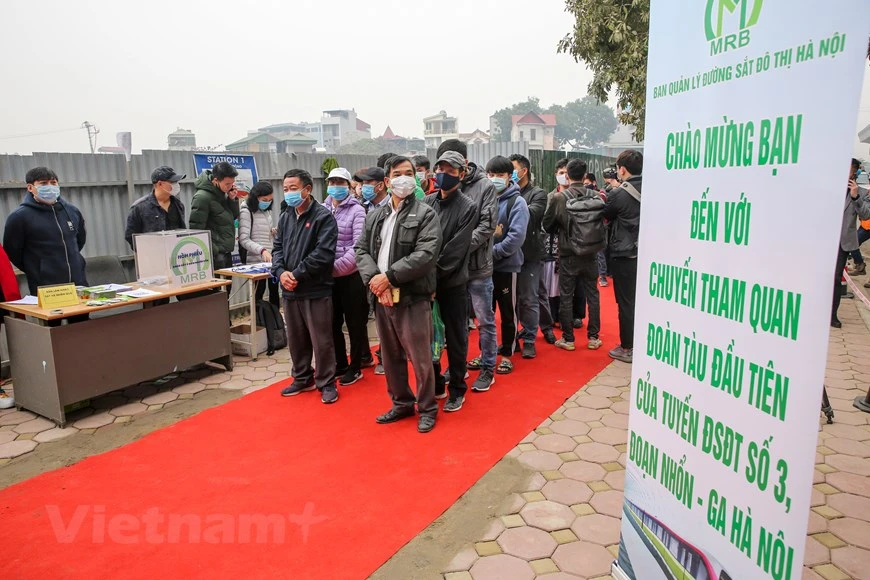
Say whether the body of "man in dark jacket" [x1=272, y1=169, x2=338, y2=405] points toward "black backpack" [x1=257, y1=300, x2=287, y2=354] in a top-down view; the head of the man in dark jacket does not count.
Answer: no

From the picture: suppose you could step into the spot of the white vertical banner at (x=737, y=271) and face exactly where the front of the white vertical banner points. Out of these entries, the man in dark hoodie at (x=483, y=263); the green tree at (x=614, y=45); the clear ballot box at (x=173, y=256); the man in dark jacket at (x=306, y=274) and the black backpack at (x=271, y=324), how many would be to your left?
0

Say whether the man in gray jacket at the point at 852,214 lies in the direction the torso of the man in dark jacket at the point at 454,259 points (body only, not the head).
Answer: no

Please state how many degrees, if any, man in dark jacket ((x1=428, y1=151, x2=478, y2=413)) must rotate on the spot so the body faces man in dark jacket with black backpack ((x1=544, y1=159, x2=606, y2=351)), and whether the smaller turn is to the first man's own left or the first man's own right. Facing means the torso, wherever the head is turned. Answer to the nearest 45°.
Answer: approximately 180°

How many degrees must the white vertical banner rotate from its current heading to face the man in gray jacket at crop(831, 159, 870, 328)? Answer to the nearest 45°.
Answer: approximately 135° to its right

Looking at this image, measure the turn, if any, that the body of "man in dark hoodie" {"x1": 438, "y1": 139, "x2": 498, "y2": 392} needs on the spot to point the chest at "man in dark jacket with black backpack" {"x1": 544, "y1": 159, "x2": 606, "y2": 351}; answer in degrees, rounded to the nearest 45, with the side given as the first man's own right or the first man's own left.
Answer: approximately 180°

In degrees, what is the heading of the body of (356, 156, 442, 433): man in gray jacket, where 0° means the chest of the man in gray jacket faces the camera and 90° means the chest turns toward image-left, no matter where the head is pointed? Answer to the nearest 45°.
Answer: approximately 45°

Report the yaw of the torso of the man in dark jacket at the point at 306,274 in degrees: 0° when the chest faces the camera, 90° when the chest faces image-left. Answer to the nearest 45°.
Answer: approximately 45°

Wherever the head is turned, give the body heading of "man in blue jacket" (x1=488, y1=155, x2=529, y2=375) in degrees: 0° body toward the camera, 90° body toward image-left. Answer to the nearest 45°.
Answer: approximately 45°

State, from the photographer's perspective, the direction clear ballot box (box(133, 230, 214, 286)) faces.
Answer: facing the viewer and to the right of the viewer

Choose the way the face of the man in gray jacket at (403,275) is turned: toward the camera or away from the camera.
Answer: toward the camera

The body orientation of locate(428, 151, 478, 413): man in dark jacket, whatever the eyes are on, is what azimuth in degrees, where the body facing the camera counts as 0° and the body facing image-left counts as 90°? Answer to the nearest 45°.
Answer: approximately 45°

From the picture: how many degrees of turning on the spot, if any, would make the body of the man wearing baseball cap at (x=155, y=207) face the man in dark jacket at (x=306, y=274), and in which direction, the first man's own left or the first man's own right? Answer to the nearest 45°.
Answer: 0° — they already face them

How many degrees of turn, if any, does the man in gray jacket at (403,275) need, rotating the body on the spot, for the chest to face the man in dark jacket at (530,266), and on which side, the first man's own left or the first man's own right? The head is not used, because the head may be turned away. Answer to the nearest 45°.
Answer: approximately 180°

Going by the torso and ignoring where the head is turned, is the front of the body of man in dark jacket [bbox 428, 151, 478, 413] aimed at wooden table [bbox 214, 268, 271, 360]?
no

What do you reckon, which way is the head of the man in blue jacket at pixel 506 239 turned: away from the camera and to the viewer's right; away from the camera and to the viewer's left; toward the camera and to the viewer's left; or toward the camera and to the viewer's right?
toward the camera and to the viewer's left

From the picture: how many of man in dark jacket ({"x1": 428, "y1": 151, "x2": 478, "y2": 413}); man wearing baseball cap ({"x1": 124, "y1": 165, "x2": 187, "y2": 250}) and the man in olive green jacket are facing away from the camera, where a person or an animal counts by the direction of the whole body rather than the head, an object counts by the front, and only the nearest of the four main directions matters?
0

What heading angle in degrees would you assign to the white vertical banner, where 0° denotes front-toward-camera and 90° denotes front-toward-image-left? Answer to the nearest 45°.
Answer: approximately 45°
